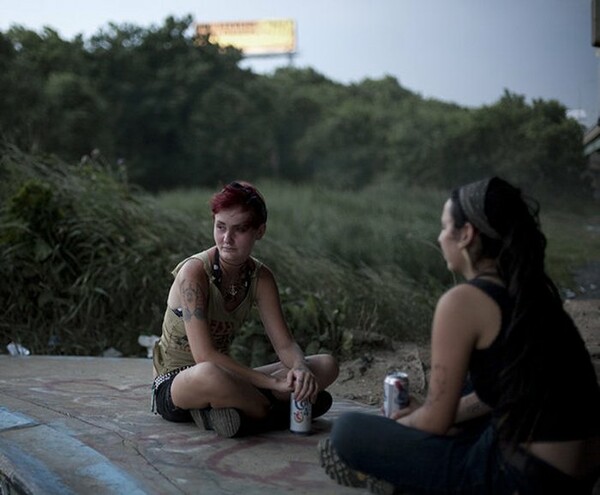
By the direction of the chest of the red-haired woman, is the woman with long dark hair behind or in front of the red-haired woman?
in front

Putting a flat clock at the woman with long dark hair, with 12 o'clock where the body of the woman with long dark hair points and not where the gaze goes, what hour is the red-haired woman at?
The red-haired woman is roughly at 12 o'clock from the woman with long dark hair.

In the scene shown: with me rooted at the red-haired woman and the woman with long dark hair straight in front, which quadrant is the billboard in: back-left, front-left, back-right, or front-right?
back-left

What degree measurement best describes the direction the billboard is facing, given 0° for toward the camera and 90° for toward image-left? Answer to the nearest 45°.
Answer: approximately 0°

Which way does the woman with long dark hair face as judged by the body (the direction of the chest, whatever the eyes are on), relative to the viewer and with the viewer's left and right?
facing away from the viewer and to the left of the viewer

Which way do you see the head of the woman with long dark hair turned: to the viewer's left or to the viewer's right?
to the viewer's left

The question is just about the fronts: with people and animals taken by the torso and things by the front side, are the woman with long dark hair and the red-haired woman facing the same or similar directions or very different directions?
very different directions

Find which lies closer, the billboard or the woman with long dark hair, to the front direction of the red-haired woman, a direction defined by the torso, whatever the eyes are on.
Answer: the woman with long dark hair

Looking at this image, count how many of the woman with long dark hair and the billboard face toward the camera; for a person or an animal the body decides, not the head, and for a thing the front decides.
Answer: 1

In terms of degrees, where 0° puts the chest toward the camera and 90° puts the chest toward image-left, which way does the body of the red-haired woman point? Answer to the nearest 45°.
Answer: approximately 315°

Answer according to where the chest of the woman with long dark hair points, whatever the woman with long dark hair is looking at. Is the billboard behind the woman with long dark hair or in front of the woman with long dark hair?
in front

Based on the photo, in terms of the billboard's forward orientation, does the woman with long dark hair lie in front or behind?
in front
